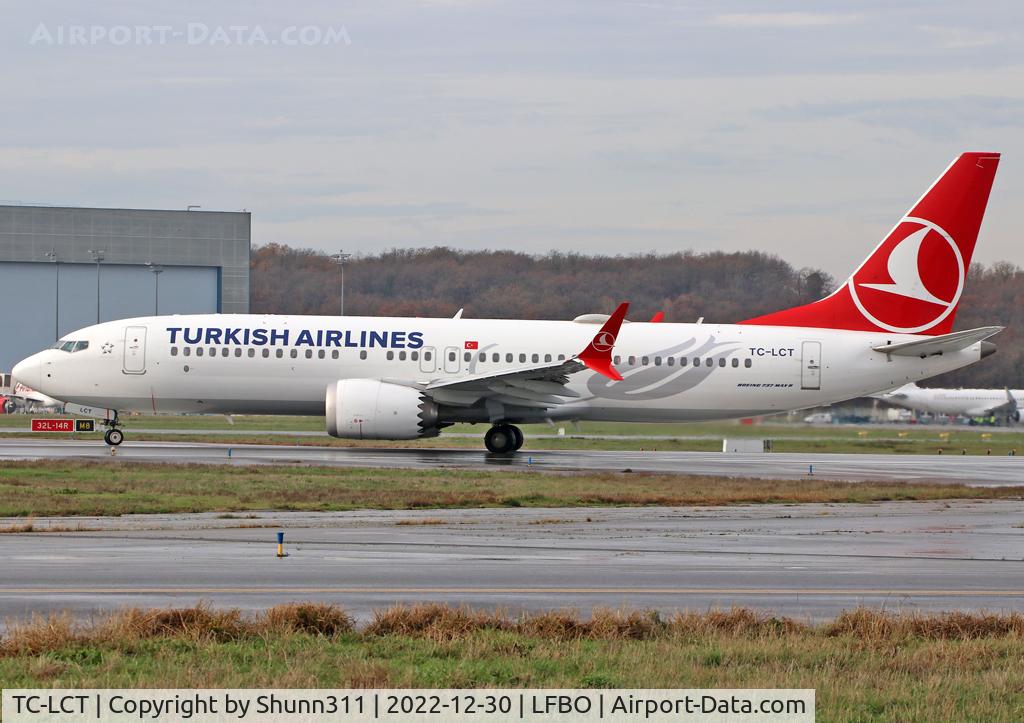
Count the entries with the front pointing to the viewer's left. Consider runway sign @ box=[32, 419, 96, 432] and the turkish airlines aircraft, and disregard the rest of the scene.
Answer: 1

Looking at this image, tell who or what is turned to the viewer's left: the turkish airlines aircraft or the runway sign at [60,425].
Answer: the turkish airlines aircraft

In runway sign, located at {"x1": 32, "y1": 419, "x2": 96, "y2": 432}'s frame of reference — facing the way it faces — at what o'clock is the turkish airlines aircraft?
The turkish airlines aircraft is roughly at 10 o'clock from the runway sign.

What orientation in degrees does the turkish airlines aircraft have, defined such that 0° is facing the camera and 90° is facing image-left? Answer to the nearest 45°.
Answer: approximately 90°

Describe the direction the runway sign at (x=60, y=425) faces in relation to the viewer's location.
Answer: facing the viewer

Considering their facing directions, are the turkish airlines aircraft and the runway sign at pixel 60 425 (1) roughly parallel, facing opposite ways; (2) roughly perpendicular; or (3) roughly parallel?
roughly perpendicular
